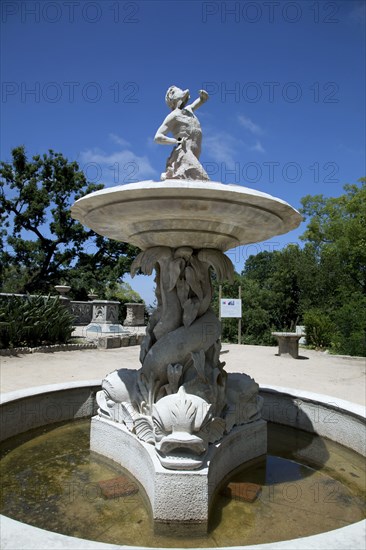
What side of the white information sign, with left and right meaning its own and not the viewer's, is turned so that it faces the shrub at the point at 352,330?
left

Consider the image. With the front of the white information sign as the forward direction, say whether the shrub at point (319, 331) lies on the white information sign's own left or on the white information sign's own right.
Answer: on the white information sign's own left

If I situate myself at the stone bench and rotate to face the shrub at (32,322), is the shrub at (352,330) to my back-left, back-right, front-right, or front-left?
back-right

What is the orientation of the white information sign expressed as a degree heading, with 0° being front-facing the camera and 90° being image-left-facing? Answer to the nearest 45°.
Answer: approximately 0°

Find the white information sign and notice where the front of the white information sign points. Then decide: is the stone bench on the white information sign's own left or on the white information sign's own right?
on the white information sign's own left

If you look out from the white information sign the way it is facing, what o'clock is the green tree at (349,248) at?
The green tree is roughly at 9 o'clock from the white information sign.

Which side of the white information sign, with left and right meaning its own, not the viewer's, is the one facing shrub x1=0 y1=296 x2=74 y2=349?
right
